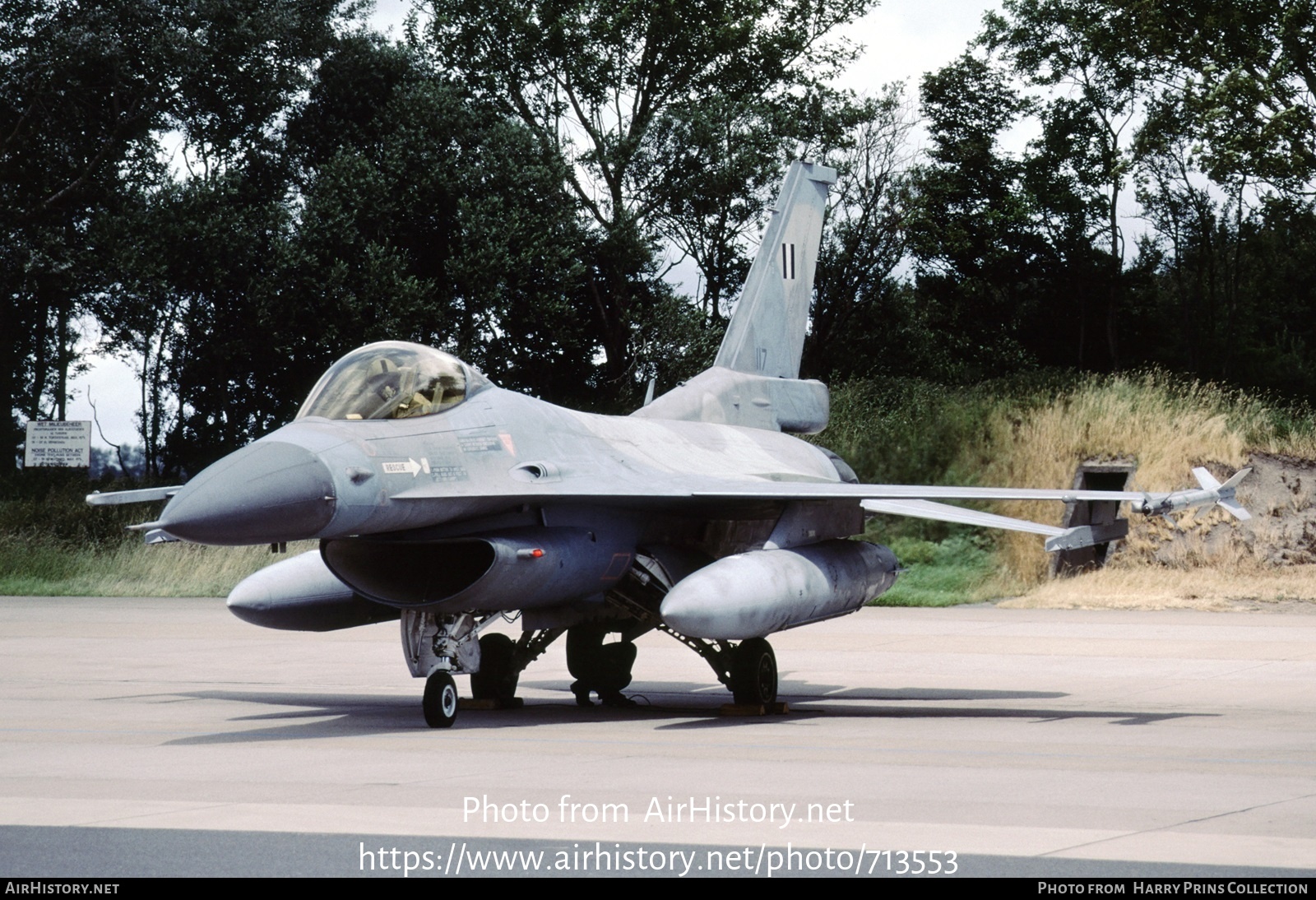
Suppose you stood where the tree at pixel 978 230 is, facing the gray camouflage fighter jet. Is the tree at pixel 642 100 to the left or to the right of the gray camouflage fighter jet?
right

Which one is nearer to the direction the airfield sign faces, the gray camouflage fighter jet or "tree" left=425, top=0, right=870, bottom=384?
the gray camouflage fighter jet

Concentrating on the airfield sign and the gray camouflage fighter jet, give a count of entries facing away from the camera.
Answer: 0

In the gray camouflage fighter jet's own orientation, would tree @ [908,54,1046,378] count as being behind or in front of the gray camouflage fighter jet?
behind

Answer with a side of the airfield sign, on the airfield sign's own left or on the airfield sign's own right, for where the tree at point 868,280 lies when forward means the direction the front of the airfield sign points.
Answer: on the airfield sign's own left

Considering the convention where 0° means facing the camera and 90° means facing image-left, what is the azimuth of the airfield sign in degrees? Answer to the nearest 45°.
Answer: approximately 0°

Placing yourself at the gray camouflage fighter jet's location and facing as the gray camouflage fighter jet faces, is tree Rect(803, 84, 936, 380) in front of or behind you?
behind

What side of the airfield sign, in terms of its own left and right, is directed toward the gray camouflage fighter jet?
front

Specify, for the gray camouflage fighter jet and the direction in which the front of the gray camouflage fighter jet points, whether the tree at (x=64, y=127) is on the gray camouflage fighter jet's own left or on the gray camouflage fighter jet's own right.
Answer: on the gray camouflage fighter jet's own right

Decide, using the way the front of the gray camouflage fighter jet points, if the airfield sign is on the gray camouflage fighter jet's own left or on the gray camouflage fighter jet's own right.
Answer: on the gray camouflage fighter jet's own right

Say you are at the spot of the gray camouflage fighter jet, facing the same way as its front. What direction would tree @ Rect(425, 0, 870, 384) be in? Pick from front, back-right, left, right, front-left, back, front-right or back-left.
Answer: back-right
